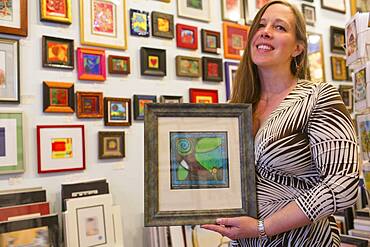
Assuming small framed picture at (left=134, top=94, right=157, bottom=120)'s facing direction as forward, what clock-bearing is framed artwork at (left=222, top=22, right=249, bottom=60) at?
The framed artwork is roughly at 8 o'clock from the small framed picture.

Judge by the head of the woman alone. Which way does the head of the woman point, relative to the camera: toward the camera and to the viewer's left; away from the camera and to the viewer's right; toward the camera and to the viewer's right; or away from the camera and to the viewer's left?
toward the camera and to the viewer's left

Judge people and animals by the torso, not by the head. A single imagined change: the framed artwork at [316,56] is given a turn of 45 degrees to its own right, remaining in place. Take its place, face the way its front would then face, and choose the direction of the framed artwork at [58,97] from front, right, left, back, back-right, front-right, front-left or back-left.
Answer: front-right

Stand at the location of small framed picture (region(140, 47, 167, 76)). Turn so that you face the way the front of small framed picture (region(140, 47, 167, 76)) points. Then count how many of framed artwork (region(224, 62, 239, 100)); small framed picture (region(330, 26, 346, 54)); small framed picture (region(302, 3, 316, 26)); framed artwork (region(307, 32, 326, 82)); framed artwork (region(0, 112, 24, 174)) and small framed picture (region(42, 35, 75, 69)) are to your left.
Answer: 4

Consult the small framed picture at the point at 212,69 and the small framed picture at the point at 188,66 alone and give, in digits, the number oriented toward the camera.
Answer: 2

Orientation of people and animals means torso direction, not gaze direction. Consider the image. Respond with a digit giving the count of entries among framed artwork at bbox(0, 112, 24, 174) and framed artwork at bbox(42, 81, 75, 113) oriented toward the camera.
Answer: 2

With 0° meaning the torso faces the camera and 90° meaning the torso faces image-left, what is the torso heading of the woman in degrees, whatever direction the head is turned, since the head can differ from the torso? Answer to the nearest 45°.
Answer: approximately 45°

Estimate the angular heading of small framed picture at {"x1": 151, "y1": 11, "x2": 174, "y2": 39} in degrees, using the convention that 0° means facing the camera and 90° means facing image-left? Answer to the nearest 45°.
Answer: approximately 315°
